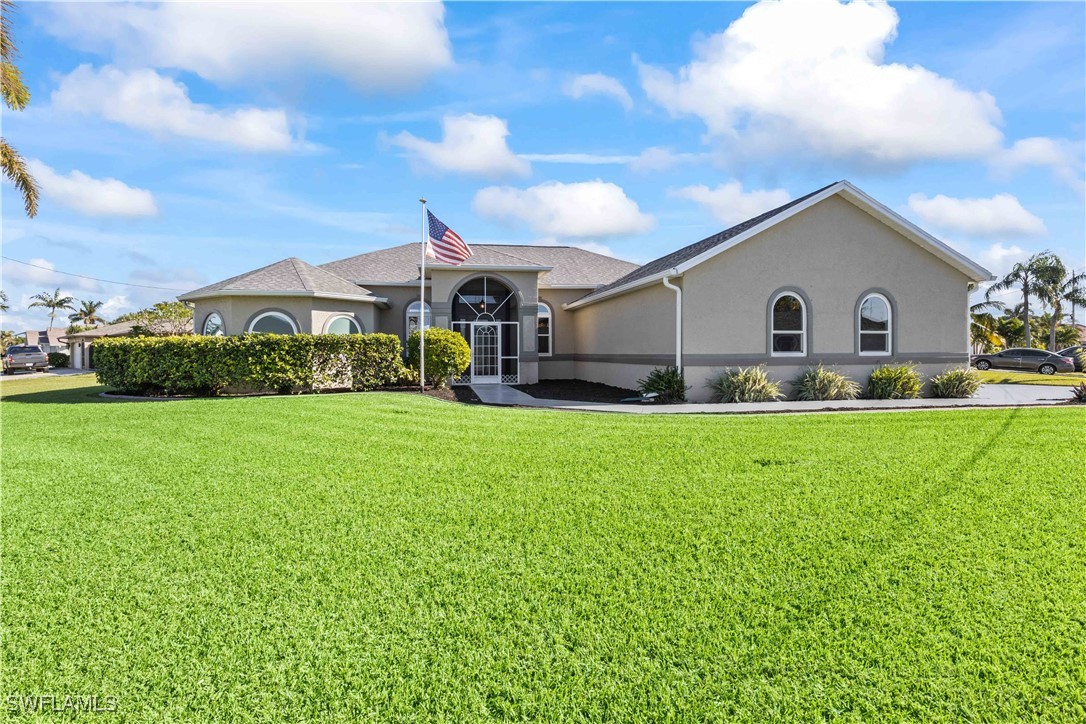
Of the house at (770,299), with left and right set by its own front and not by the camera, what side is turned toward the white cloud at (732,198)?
back

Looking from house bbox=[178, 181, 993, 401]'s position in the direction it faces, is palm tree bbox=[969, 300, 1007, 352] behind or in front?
behind

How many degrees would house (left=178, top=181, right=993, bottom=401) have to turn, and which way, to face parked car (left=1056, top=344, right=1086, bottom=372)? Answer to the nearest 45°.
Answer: approximately 135° to its left

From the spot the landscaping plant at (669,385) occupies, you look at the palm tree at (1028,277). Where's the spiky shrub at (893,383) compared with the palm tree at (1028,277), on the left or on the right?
right

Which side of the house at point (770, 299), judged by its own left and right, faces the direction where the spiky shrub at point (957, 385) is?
left

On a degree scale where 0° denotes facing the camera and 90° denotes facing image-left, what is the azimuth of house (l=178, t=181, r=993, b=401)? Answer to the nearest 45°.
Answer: approximately 0°
